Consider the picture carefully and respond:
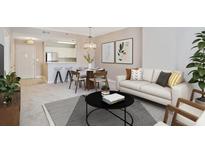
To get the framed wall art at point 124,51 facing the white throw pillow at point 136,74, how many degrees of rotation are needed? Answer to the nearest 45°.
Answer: approximately 45° to its left

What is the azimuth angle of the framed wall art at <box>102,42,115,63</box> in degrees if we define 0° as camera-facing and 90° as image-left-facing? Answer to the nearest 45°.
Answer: approximately 45°

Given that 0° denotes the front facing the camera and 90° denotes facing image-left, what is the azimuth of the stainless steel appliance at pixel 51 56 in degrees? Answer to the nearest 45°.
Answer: approximately 0°

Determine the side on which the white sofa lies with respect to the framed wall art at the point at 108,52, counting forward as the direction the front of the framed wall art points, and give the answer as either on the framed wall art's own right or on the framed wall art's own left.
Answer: on the framed wall art's own left

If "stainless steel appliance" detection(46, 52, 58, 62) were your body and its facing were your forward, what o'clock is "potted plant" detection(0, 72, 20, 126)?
The potted plant is roughly at 12 o'clock from the stainless steel appliance.

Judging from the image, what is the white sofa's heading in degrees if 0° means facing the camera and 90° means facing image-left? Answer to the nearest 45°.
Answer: approximately 45°
